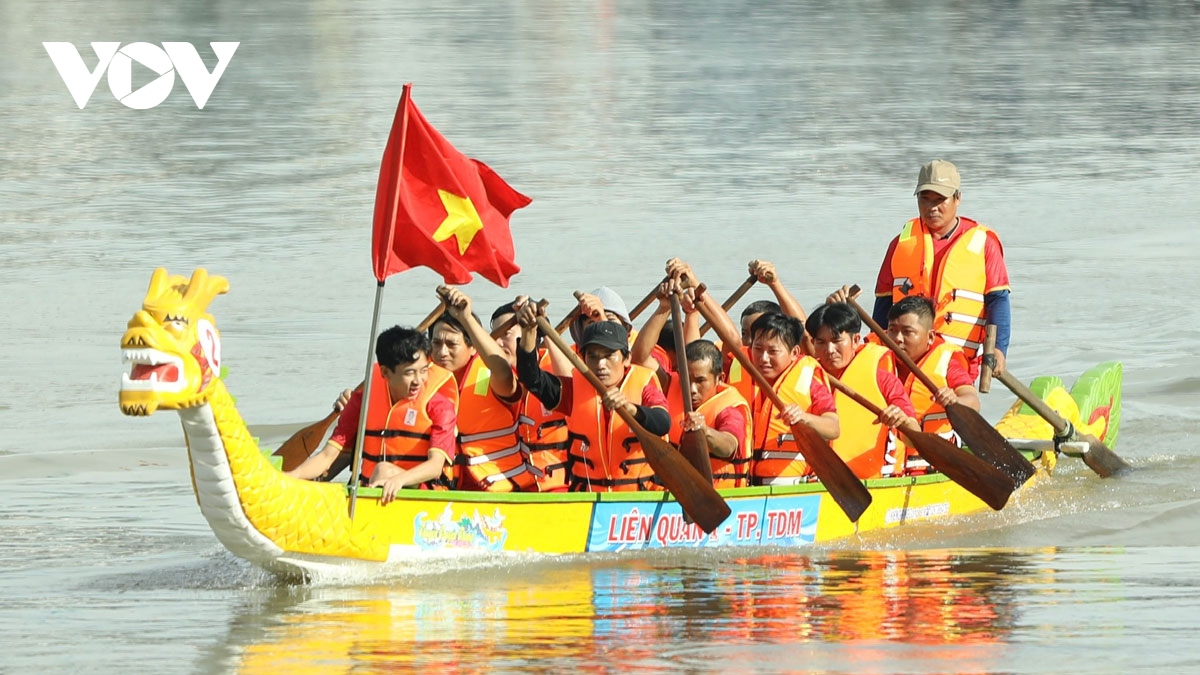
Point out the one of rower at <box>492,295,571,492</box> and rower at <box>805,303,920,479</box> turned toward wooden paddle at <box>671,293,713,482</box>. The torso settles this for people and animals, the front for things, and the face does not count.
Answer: rower at <box>805,303,920,479</box>

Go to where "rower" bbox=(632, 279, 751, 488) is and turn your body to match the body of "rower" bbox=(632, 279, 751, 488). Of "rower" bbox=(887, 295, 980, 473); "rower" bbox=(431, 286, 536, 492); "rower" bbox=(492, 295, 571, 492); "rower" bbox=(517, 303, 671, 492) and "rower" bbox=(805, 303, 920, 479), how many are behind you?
2

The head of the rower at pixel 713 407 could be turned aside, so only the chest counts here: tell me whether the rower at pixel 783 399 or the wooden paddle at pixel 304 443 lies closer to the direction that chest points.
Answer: the wooden paddle

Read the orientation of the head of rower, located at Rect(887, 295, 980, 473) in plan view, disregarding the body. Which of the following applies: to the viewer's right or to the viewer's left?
to the viewer's left

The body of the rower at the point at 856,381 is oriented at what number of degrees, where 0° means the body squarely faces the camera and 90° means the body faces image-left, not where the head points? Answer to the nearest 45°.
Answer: approximately 45°

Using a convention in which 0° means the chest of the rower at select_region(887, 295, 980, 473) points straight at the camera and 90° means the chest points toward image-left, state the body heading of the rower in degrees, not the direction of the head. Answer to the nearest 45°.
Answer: approximately 45°

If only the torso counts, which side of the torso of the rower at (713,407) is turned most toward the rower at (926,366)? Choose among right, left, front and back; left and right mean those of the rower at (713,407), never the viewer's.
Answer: back
